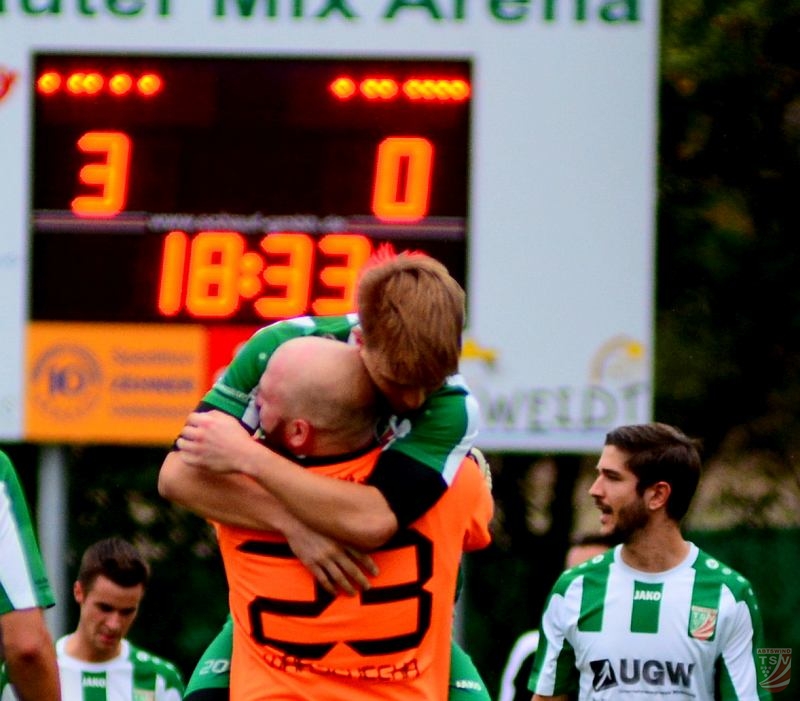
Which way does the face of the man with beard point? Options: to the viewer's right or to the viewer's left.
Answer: to the viewer's left

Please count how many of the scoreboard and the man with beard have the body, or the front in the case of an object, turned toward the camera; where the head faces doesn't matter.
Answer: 2

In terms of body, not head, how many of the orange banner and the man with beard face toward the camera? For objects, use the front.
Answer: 2

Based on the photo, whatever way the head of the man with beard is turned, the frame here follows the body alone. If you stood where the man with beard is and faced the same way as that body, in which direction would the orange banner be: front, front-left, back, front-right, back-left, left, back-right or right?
back-right

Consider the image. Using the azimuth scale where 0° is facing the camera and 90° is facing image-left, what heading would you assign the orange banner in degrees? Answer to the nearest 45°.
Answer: approximately 0°

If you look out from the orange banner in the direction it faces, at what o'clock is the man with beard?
The man with beard is roughly at 11 o'clock from the orange banner.

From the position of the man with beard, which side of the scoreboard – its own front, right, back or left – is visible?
front

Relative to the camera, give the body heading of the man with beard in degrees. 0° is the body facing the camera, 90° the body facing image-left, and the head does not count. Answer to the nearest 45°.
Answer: approximately 0°
